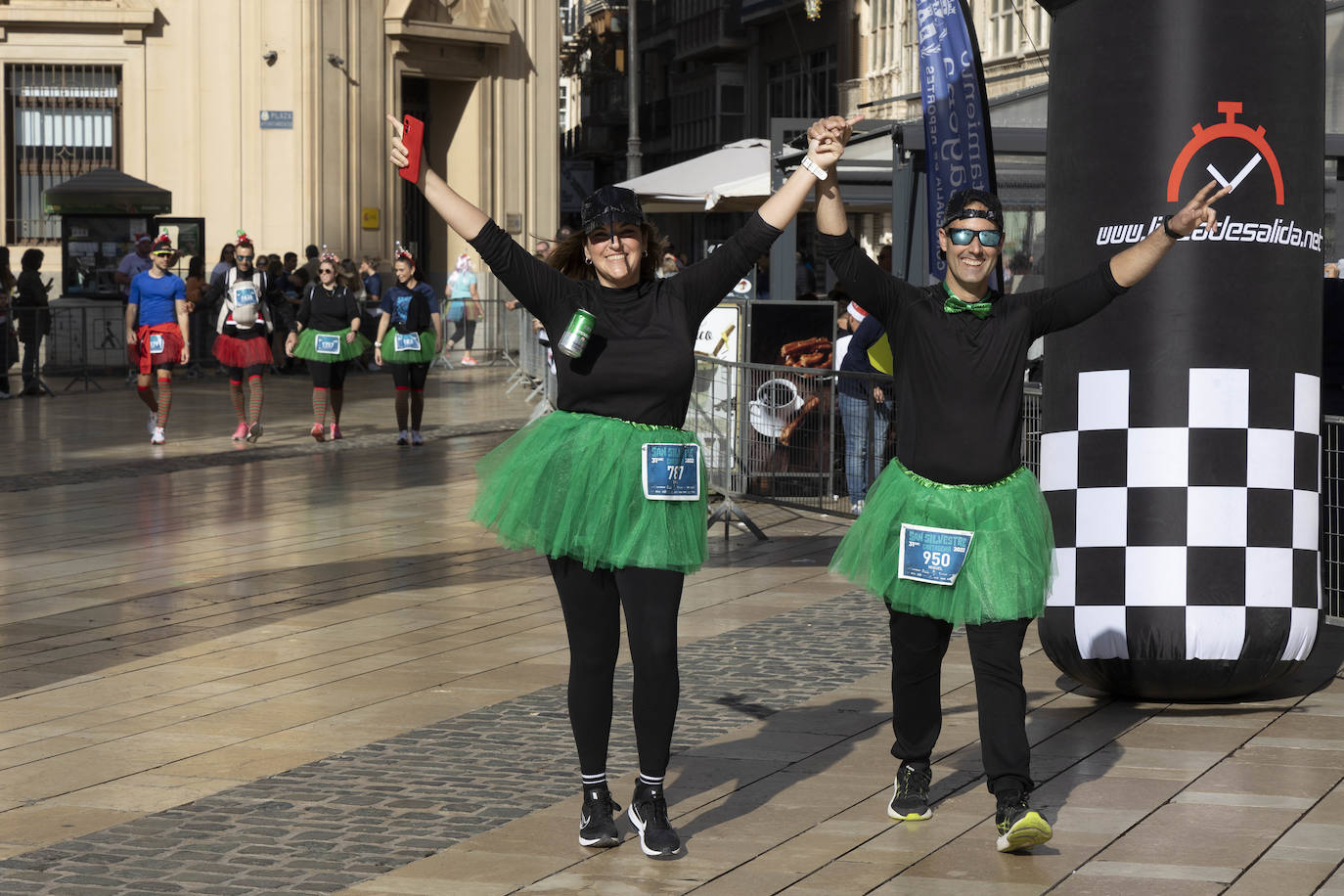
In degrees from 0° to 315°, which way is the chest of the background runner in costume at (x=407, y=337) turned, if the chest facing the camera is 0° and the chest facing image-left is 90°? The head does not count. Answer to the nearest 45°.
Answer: approximately 0°

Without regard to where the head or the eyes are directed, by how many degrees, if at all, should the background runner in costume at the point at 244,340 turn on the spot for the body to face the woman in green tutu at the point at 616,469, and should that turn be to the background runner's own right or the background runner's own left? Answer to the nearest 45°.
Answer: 0° — they already face them

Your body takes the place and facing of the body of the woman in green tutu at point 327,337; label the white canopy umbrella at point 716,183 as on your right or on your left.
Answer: on your left

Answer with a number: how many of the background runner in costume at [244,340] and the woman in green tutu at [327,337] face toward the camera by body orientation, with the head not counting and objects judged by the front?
2

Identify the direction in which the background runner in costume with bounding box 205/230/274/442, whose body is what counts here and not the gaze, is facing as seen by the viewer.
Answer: toward the camera

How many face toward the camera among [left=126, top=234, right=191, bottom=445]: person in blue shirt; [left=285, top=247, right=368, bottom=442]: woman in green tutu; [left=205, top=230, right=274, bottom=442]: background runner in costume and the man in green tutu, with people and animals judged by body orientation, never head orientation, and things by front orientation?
4

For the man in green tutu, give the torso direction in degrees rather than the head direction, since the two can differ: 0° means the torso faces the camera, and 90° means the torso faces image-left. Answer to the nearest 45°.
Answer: approximately 0°

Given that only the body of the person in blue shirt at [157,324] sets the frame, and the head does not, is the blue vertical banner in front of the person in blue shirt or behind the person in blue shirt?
in front

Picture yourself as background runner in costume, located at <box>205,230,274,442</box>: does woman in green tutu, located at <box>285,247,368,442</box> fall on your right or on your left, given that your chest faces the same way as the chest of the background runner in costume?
on your left

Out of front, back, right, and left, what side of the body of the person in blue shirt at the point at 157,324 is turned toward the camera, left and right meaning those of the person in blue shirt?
front

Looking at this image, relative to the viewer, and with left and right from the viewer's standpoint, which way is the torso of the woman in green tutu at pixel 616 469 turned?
facing the viewer
